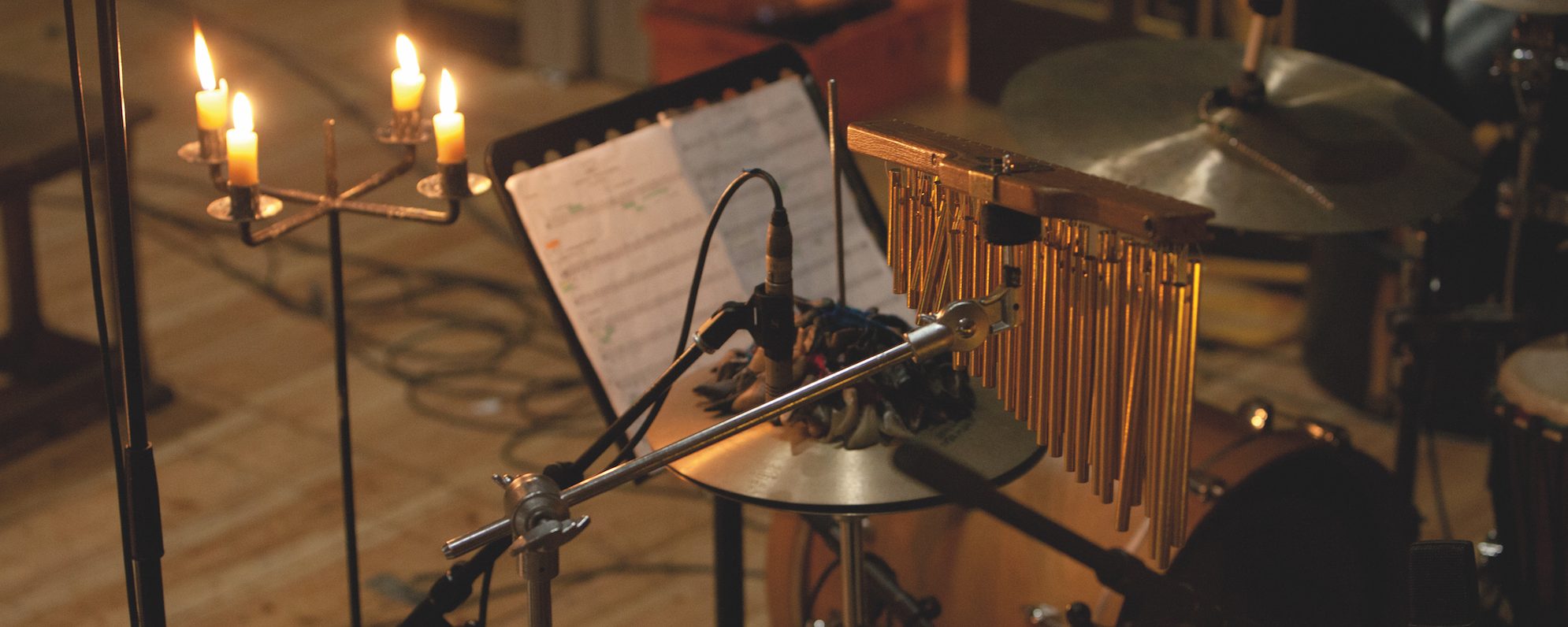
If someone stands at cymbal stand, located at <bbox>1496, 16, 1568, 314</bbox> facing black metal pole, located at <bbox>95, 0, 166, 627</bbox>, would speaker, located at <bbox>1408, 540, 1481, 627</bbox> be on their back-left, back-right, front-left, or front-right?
front-left

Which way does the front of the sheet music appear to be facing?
toward the camera

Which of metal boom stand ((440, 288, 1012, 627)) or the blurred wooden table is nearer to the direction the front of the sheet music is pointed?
the metal boom stand

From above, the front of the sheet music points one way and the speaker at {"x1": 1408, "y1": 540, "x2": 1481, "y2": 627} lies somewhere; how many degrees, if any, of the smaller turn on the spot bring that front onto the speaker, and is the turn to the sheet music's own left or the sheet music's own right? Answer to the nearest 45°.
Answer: approximately 45° to the sheet music's own left

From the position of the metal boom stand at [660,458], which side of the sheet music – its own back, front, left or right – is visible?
front

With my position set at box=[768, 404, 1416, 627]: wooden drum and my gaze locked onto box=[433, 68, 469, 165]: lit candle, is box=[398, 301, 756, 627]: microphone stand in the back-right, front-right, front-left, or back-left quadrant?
front-left

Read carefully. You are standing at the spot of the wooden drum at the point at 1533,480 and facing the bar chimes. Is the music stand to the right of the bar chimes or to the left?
right

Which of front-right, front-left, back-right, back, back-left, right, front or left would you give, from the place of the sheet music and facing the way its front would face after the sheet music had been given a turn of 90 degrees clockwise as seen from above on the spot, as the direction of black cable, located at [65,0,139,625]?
front-left

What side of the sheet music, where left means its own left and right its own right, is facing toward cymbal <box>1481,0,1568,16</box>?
left

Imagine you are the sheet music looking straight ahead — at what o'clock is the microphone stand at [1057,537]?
The microphone stand is roughly at 11 o'clock from the sheet music.

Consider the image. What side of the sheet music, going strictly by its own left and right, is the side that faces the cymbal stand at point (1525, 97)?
left
